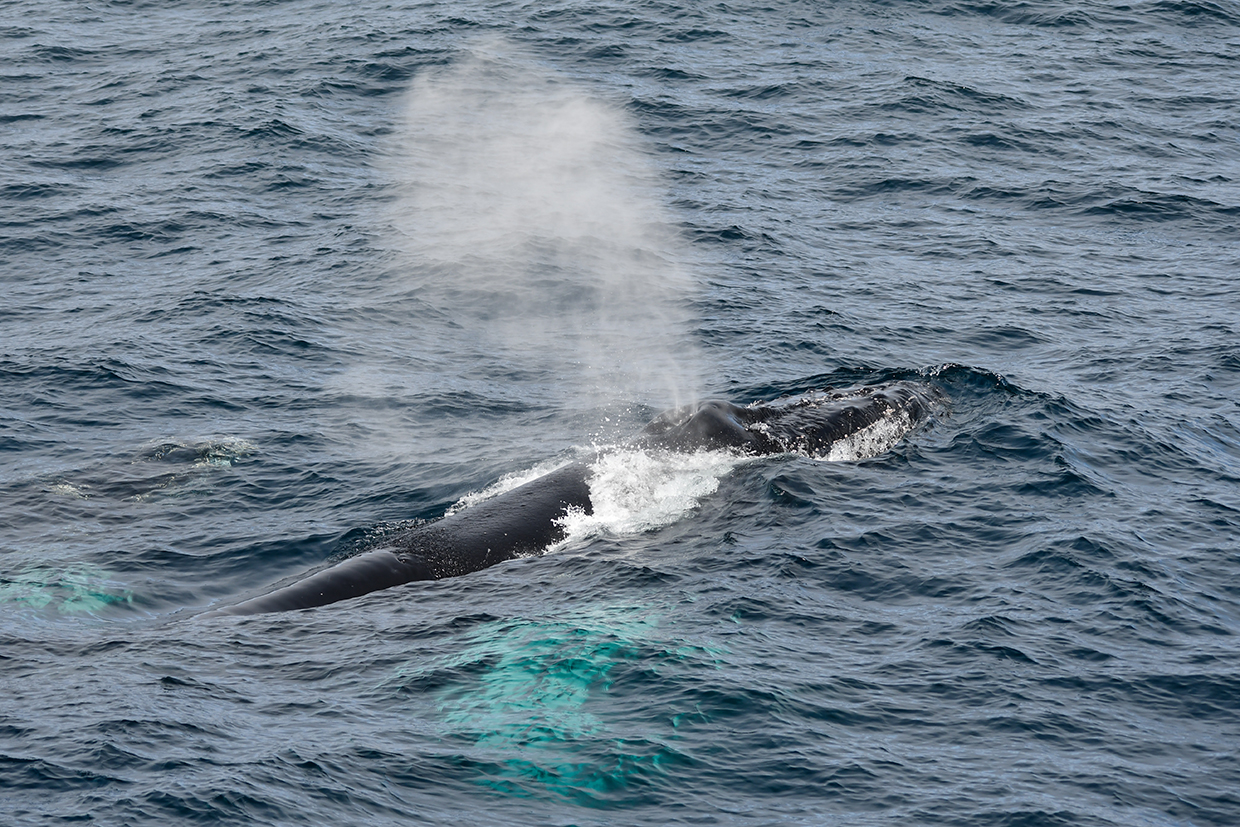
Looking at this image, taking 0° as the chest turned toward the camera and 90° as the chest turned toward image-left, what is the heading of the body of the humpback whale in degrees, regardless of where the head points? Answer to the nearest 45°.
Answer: approximately 225°
